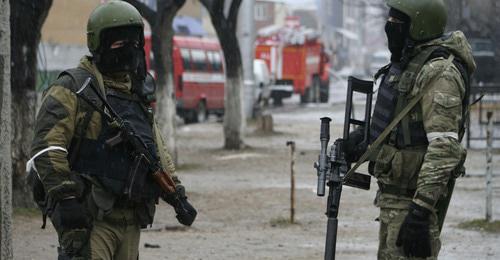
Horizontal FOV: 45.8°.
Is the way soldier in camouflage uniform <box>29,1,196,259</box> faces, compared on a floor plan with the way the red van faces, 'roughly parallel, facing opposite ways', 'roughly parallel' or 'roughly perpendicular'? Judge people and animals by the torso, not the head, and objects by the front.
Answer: roughly perpendicular

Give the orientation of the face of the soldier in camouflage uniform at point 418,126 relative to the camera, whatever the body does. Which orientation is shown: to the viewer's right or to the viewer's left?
to the viewer's left

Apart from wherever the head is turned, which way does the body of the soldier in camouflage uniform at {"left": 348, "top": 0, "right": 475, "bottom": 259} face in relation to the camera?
to the viewer's left

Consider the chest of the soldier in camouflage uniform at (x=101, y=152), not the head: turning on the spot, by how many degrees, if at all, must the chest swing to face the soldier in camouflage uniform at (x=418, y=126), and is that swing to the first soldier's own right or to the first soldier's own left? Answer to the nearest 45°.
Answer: approximately 45° to the first soldier's own left

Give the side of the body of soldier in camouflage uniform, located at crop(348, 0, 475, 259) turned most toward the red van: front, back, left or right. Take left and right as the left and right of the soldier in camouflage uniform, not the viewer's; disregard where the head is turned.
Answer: right
